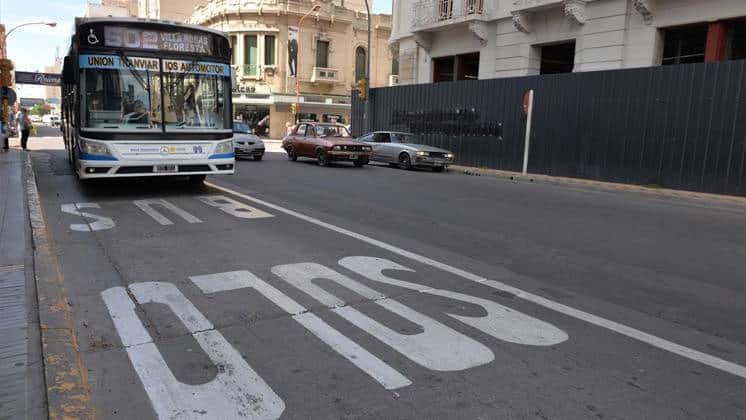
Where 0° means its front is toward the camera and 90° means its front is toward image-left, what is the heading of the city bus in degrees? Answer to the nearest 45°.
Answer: approximately 0°

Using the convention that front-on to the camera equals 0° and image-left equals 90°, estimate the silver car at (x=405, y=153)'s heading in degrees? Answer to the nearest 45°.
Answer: approximately 315°

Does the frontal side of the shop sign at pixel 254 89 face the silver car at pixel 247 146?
yes

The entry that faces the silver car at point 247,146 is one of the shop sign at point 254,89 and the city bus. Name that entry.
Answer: the shop sign

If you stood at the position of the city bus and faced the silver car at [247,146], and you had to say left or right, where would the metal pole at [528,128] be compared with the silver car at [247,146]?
right

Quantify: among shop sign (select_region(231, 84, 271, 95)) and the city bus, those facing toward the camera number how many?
2

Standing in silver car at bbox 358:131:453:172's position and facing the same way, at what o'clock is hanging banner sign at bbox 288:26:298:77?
The hanging banner sign is roughly at 7 o'clock from the silver car.

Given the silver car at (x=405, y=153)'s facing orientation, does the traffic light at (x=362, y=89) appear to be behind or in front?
behind

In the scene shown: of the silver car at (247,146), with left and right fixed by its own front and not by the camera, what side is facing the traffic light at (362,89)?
left

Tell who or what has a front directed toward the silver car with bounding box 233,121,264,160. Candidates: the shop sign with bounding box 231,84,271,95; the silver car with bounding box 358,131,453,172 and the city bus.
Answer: the shop sign

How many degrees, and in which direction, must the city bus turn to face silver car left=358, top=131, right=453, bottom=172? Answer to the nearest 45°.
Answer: approximately 135° to its left
